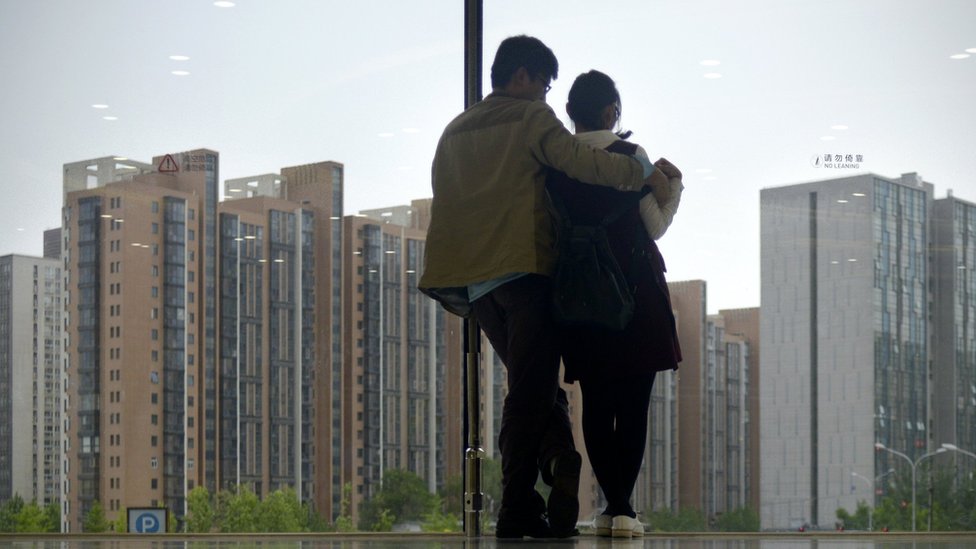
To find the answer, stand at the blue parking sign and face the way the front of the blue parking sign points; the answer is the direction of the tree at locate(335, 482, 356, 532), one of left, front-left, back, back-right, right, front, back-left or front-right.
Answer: back-left

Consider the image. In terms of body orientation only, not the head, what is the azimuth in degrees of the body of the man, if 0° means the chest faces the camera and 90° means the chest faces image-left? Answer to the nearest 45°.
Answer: approximately 225°

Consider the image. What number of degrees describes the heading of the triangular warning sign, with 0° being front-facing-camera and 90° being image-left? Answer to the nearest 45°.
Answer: approximately 0°

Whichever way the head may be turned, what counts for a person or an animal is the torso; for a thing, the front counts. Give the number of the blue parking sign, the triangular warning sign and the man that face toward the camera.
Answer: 2

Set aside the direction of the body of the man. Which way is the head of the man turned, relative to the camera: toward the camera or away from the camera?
away from the camera

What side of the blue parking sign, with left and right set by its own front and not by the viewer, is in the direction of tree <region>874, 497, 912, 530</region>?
left

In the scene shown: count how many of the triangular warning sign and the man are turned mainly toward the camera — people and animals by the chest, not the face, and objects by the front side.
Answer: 1

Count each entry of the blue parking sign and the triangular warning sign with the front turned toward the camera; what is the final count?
2
